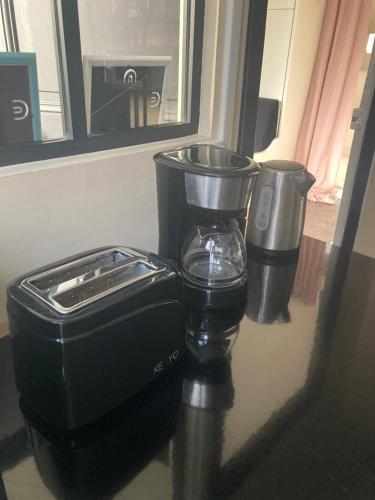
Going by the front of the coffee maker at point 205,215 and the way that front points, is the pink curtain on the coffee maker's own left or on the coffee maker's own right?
on the coffee maker's own left

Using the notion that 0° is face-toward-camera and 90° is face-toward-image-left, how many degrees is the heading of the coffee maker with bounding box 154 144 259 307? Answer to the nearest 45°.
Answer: approximately 315°

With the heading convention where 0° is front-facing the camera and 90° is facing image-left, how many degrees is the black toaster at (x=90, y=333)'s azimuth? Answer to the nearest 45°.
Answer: approximately 315°
